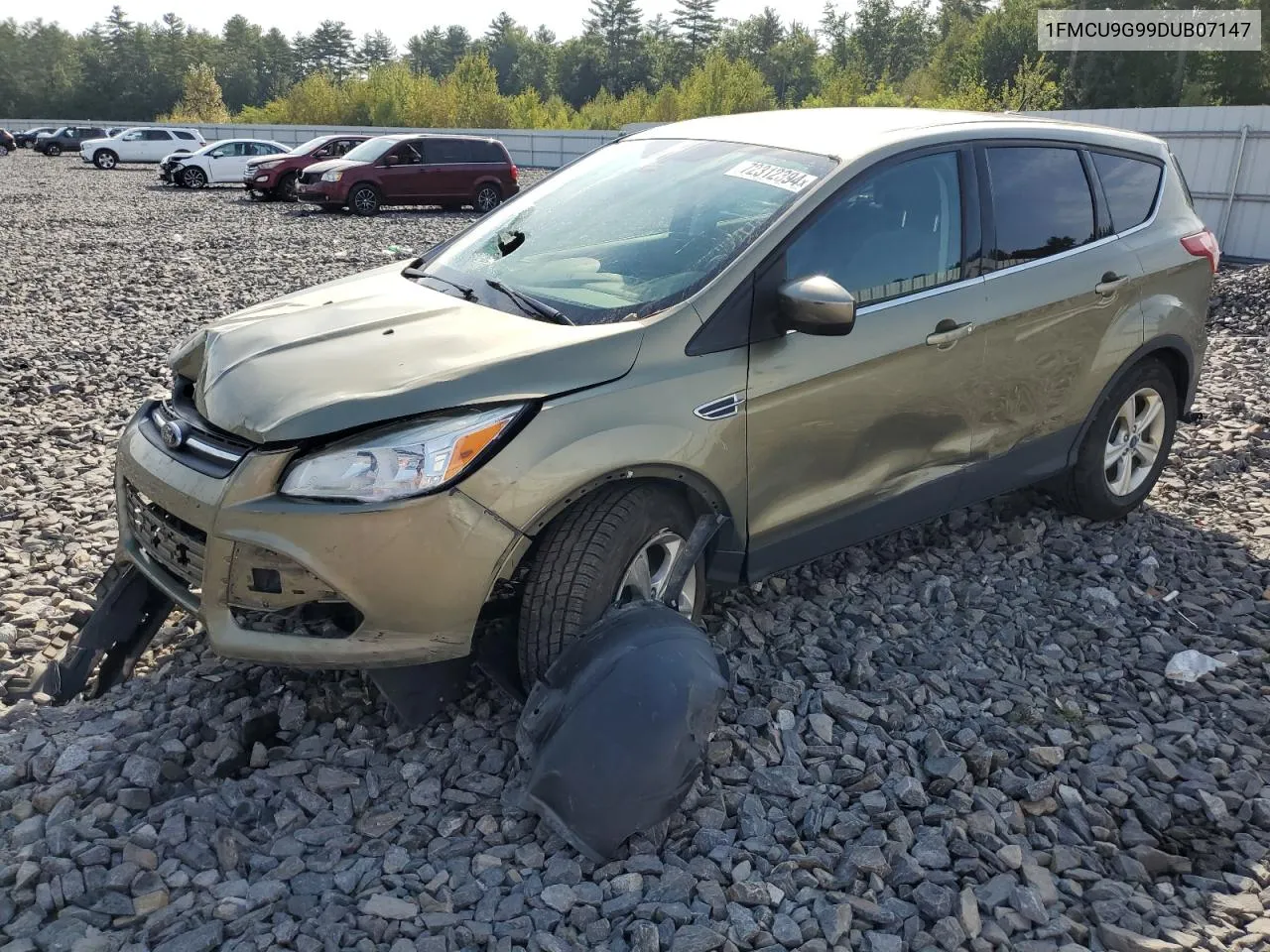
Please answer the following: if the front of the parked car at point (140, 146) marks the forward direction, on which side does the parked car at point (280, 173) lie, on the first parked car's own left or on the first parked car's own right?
on the first parked car's own left

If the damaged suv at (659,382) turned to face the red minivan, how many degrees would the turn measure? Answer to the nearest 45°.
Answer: approximately 135° to its right

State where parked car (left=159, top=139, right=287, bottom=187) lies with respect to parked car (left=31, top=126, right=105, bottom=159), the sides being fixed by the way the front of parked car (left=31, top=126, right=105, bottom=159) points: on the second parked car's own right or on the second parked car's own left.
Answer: on the second parked car's own left

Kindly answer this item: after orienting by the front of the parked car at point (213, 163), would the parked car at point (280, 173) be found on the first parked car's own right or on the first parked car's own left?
on the first parked car's own left

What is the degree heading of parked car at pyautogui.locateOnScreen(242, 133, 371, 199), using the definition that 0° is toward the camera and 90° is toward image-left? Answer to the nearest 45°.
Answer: approximately 45°

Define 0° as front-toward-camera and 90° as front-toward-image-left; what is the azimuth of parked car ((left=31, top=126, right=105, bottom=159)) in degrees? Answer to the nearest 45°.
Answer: approximately 45°

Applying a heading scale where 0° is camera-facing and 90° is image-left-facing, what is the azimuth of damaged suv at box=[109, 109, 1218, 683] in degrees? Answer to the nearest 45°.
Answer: approximately 45°

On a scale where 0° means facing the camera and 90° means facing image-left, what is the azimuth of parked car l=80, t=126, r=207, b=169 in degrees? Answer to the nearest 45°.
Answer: approximately 90°
